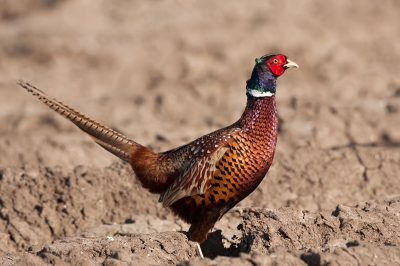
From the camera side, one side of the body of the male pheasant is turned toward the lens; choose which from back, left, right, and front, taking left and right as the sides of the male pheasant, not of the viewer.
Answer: right
